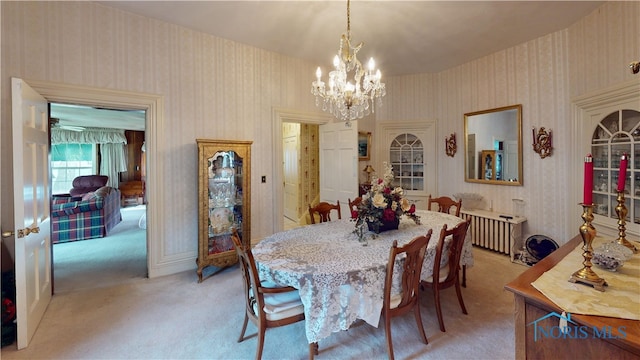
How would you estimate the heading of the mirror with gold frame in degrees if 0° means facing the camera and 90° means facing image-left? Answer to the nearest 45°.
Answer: approximately 45°

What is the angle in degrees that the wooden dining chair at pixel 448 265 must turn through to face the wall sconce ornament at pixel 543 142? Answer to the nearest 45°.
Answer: approximately 90° to its right

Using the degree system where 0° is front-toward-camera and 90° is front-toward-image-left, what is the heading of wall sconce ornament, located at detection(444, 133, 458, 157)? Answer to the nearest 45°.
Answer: approximately 45°

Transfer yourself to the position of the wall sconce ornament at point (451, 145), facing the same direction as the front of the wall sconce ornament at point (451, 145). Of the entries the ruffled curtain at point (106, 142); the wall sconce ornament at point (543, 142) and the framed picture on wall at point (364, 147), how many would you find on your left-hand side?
1

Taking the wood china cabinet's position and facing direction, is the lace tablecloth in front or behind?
in front

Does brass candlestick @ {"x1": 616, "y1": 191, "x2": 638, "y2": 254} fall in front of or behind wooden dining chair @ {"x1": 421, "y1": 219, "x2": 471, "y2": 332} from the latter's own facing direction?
behind

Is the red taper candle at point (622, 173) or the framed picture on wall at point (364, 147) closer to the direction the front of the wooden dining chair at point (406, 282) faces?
the framed picture on wall

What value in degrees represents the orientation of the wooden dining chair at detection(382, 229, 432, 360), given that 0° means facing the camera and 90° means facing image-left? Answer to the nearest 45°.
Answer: approximately 135°

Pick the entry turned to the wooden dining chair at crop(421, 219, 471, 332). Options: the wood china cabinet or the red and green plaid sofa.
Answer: the wood china cabinet

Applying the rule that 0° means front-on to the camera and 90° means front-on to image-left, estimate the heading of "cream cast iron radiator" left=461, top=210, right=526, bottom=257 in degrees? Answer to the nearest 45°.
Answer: approximately 45°

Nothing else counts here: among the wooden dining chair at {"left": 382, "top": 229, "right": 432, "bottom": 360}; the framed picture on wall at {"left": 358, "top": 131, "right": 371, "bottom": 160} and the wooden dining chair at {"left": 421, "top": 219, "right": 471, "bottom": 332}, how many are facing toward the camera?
1

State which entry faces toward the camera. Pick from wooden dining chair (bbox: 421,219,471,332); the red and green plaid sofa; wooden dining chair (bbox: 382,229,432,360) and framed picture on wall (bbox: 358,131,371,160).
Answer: the framed picture on wall

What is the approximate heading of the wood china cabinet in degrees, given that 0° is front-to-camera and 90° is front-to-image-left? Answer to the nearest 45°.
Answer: approximately 315°

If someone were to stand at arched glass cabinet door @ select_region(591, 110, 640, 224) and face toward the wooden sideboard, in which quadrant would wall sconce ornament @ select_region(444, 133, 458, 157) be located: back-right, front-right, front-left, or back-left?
back-right

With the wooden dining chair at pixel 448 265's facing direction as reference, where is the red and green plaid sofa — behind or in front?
in front
